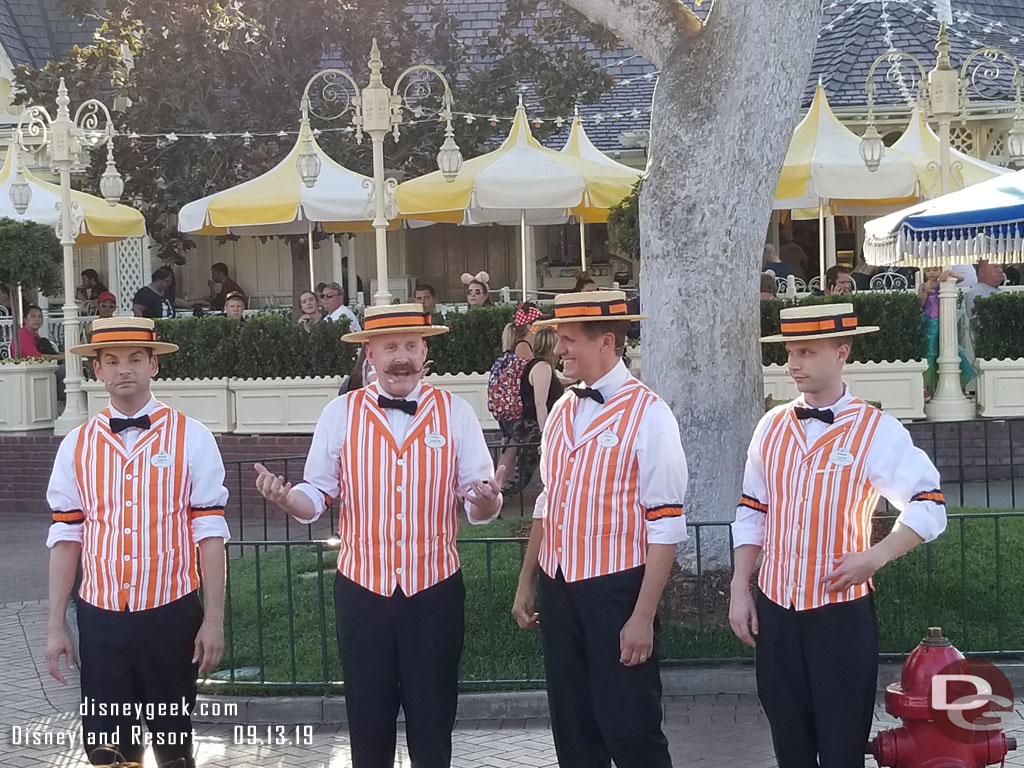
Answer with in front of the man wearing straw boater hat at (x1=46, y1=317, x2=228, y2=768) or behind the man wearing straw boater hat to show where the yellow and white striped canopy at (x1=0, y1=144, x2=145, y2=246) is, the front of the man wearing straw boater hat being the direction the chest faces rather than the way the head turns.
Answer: behind

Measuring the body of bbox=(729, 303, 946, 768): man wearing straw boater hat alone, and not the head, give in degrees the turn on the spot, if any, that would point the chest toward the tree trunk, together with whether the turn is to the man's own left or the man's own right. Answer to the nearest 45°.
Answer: approximately 135° to the man's own right

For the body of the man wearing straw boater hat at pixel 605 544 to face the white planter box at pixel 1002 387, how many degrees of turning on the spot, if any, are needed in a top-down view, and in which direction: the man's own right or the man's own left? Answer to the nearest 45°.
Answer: approximately 180°

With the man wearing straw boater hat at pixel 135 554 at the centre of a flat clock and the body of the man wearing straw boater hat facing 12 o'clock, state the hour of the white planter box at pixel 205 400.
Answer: The white planter box is roughly at 6 o'clock from the man wearing straw boater hat.

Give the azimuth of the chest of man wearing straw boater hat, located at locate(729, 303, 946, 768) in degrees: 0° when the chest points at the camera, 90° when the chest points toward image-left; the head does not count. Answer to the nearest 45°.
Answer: approximately 45°

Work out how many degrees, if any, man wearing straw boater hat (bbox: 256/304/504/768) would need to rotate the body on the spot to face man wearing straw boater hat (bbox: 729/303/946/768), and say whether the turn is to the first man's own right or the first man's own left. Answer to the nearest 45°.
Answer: approximately 90° to the first man's own left

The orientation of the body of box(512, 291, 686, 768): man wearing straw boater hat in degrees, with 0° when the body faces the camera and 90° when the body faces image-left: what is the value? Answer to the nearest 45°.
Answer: approximately 45°

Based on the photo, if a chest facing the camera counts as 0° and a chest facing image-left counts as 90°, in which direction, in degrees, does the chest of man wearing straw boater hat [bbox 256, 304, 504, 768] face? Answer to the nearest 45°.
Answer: approximately 0°

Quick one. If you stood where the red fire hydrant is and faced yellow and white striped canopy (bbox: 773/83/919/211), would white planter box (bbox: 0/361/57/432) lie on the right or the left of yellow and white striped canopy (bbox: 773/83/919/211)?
left

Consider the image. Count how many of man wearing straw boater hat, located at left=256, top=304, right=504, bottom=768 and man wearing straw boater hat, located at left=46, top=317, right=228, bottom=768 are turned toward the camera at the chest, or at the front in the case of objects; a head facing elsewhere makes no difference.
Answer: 2

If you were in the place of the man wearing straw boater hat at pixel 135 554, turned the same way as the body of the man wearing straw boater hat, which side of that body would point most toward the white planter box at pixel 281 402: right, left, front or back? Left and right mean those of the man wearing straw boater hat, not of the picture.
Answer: back

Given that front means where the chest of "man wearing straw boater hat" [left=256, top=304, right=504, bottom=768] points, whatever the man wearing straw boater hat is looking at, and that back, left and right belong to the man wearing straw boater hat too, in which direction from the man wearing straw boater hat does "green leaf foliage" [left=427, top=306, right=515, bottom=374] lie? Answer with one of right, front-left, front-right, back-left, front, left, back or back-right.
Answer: back
